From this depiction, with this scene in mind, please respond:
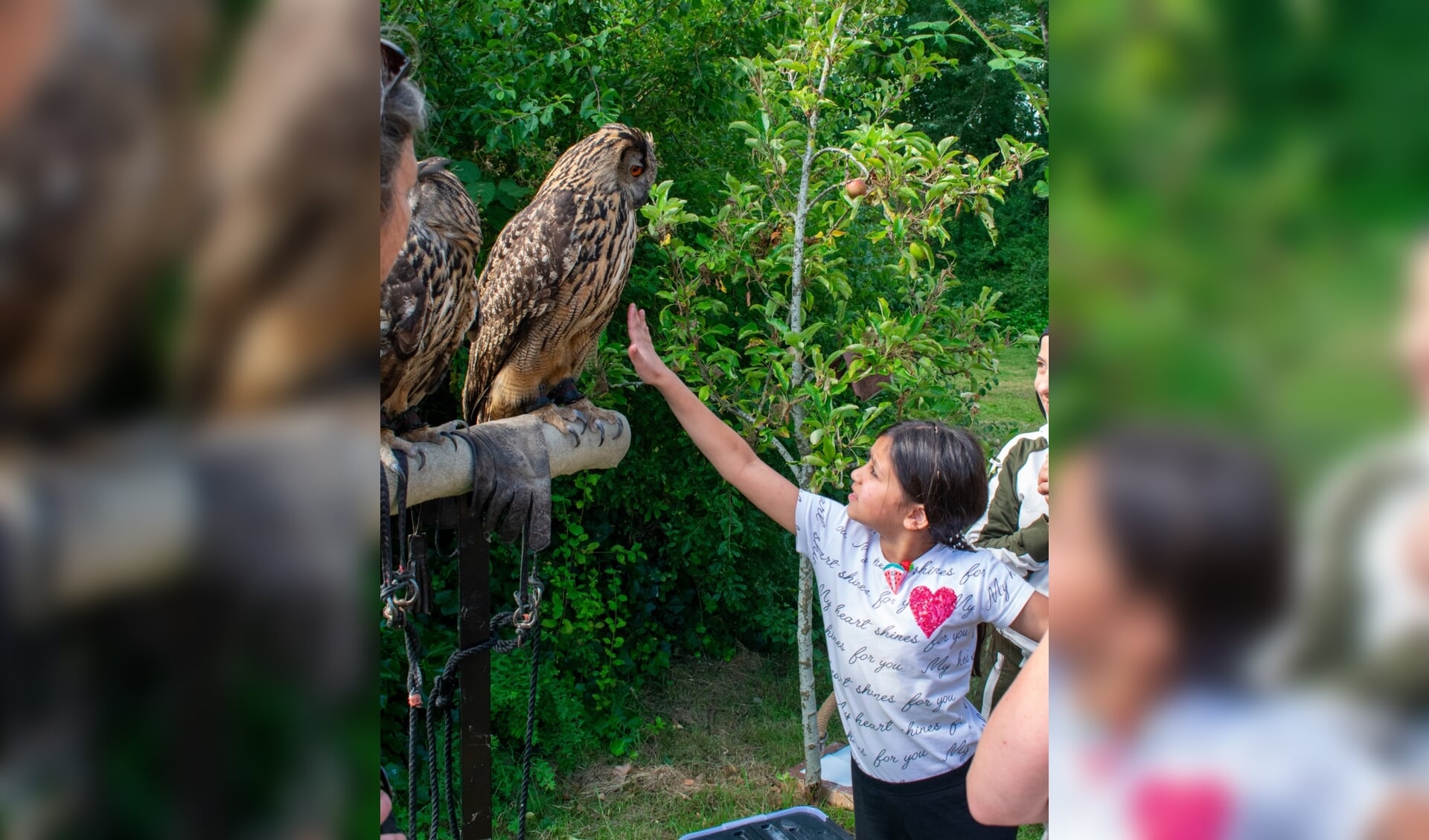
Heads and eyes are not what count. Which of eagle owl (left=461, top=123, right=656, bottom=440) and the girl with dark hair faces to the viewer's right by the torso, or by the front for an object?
the eagle owl

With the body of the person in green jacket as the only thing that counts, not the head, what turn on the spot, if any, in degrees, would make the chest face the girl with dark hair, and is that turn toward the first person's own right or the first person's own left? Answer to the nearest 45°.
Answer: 0° — they already face them

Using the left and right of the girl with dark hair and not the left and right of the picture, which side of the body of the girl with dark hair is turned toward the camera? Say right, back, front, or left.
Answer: front

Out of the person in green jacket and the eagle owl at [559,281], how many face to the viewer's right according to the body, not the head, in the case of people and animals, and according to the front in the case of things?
1

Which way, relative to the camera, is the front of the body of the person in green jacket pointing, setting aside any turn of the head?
toward the camera

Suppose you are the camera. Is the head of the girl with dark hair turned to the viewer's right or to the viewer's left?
to the viewer's left

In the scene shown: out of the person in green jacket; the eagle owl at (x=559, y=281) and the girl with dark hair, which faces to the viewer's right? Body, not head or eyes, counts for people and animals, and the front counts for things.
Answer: the eagle owl

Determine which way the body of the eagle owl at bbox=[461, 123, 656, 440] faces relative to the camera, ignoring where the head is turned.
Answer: to the viewer's right

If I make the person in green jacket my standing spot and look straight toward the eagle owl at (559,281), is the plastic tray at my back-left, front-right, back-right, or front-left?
front-left
